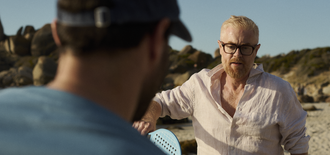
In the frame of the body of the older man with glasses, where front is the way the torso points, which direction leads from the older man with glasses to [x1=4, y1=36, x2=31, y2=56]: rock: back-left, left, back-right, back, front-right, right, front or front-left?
back-right

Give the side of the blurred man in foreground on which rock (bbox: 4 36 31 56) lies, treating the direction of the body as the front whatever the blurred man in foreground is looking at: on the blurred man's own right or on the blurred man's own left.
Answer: on the blurred man's own left

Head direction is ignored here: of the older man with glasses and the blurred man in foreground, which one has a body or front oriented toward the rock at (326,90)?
the blurred man in foreground

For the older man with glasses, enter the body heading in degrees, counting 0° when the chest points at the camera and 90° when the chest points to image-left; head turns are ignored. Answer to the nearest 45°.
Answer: approximately 0°

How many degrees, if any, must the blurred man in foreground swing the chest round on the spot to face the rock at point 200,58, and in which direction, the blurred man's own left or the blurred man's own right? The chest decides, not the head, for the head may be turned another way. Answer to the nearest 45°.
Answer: approximately 45° to the blurred man's own left

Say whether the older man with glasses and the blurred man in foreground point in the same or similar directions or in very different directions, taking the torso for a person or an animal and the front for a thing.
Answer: very different directions

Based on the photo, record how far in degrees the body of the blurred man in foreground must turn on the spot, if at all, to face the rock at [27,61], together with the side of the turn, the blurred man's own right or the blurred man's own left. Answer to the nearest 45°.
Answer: approximately 45° to the blurred man's own left

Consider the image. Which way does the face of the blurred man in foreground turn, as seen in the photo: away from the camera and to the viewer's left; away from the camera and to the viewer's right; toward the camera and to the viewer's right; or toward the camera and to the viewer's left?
away from the camera and to the viewer's right

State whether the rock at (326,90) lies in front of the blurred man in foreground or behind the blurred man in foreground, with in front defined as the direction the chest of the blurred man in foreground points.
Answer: in front

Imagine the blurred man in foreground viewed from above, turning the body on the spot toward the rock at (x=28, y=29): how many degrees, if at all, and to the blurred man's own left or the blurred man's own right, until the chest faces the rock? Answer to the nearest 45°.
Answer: approximately 45° to the blurred man's own left

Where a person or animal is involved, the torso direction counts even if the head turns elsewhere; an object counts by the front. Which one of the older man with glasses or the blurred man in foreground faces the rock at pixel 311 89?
the blurred man in foreground

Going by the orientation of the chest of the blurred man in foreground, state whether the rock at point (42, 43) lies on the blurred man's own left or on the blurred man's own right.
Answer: on the blurred man's own left

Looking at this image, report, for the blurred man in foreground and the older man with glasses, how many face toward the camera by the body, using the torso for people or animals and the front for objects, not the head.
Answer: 1

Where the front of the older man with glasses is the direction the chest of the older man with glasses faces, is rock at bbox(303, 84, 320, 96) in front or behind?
behind

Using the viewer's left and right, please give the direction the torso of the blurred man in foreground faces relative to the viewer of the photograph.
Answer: facing away from the viewer and to the right of the viewer

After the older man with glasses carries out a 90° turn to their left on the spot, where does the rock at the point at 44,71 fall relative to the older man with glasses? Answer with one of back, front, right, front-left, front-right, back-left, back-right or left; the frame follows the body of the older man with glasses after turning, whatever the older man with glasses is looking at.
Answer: back-left

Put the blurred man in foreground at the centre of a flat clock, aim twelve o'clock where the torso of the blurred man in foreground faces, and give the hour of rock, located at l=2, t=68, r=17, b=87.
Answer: The rock is roughly at 10 o'clock from the blurred man in foreground.
